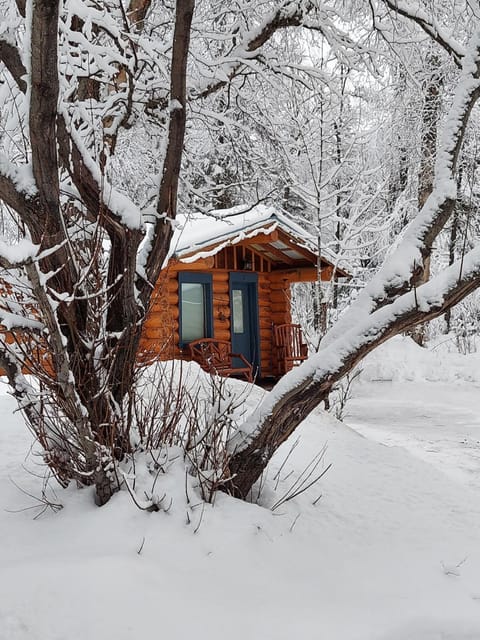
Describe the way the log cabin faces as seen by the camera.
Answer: facing the viewer and to the right of the viewer

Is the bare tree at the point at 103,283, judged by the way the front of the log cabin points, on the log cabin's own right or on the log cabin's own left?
on the log cabin's own right
